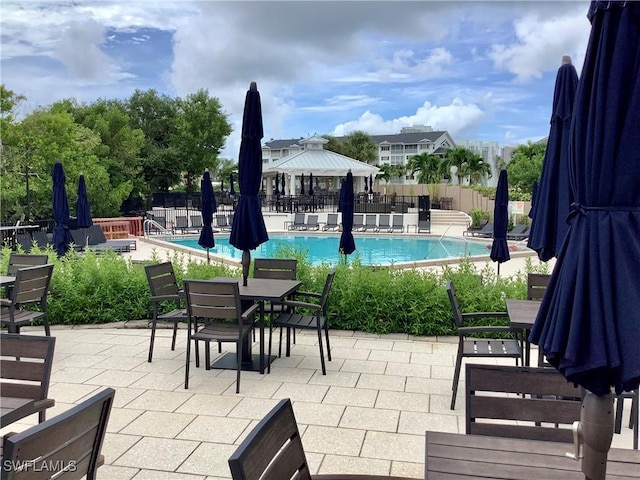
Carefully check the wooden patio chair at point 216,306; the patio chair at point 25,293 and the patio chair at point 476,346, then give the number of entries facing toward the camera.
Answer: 0

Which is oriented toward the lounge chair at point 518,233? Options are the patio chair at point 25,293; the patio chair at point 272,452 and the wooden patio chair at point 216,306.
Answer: the wooden patio chair

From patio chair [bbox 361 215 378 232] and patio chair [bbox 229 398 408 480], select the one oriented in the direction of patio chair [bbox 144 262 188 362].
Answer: patio chair [bbox 361 215 378 232]

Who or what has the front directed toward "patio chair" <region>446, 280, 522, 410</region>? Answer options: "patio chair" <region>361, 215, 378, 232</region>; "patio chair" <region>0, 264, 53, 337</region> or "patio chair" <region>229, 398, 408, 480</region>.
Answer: "patio chair" <region>361, 215, 378, 232</region>

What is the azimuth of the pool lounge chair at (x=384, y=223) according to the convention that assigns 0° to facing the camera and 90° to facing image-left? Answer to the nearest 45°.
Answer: approximately 0°

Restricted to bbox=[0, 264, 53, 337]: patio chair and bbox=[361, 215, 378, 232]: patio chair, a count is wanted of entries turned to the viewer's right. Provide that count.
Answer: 0

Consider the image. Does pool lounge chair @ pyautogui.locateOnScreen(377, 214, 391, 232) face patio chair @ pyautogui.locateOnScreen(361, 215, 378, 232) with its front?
no

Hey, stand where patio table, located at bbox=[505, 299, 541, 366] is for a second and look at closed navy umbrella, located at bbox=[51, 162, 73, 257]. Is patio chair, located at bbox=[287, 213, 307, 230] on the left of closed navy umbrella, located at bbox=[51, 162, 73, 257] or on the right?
right

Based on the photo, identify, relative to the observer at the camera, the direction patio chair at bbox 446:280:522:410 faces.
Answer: facing to the right of the viewer

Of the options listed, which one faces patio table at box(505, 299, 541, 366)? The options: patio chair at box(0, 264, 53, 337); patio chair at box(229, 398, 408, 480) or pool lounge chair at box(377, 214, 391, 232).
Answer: the pool lounge chair

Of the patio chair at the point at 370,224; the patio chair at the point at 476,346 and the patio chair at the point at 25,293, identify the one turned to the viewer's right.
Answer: the patio chair at the point at 476,346

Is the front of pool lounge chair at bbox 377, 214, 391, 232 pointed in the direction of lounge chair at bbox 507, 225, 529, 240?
no

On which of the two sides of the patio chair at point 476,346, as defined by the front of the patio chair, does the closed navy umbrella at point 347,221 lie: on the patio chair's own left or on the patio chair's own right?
on the patio chair's own left

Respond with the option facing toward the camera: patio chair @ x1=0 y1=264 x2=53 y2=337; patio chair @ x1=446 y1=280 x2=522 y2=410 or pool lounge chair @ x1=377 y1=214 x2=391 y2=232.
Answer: the pool lounge chair

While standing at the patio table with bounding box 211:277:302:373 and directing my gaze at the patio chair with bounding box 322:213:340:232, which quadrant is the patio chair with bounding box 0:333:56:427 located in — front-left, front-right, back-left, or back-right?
back-left

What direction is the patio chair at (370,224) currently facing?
toward the camera

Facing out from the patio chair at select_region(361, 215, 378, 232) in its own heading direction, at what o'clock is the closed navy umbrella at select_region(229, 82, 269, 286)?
The closed navy umbrella is roughly at 12 o'clock from the patio chair.

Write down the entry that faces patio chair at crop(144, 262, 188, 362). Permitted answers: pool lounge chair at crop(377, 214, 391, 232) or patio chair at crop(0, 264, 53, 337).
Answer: the pool lounge chair

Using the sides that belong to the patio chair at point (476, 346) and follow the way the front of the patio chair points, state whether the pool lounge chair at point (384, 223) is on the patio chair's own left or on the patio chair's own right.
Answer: on the patio chair's own left

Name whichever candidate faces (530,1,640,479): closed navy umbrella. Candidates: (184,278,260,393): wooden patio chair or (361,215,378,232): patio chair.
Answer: the patio chair
